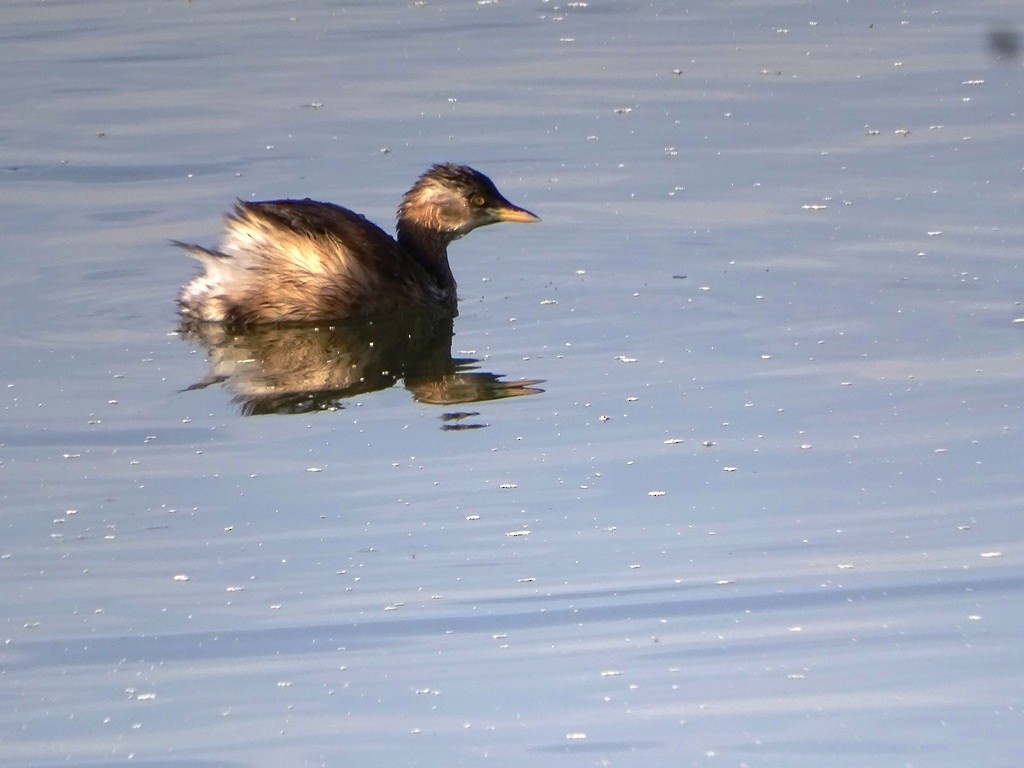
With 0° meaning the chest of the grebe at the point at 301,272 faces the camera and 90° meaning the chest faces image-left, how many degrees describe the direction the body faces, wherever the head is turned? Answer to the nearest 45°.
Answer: approximately 270°
